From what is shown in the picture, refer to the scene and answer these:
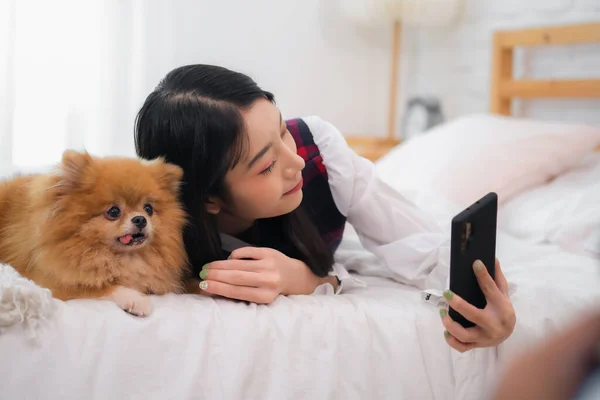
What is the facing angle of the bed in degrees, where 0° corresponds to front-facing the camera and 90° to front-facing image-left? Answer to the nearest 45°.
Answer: approximately 45°

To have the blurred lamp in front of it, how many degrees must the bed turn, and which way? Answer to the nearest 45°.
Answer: approximately 135° to its right
